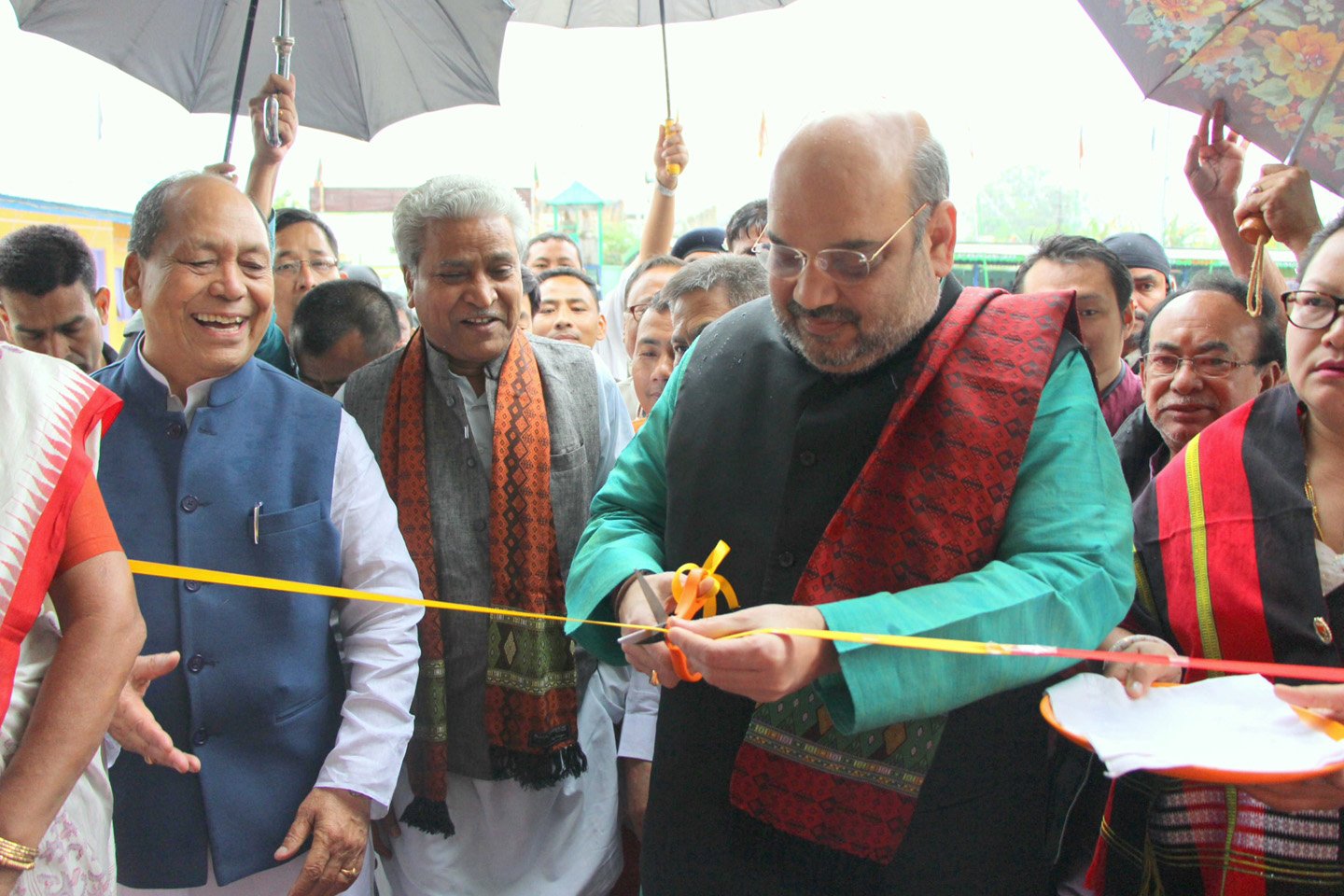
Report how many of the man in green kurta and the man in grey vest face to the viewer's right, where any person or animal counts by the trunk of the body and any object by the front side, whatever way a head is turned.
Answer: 0

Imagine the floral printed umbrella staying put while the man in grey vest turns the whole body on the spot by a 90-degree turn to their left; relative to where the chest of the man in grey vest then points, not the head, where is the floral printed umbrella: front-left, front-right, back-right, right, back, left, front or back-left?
front

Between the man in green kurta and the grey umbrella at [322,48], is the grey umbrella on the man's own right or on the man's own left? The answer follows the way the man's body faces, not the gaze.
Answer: on the man's own right

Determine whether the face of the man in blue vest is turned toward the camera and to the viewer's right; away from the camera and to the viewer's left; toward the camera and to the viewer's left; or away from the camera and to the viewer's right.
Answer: toward the camera and to the viewer's right

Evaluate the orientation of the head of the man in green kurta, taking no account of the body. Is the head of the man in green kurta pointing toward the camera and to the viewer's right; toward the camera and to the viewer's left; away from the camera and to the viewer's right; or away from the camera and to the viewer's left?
toward the camera and to the viewer's left

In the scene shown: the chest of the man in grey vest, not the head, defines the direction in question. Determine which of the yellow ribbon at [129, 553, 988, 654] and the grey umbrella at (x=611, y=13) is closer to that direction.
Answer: the yellow ribbon

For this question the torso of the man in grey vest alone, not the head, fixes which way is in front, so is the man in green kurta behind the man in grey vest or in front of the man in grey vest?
in front

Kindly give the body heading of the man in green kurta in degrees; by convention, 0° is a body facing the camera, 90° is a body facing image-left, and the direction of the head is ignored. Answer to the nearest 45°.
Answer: approximately 45°

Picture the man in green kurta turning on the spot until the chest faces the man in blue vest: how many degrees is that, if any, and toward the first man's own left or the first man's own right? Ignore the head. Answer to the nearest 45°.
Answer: approximately 45° to the first man's own right

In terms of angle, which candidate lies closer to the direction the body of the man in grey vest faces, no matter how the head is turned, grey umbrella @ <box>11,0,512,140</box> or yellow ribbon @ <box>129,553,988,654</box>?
the yellow ribbon

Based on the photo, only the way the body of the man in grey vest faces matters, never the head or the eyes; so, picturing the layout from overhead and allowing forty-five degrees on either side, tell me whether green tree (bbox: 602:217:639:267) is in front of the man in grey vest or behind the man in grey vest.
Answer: behind

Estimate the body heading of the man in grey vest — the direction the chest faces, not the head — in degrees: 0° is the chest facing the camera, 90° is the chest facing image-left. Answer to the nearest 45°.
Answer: approximately 0°

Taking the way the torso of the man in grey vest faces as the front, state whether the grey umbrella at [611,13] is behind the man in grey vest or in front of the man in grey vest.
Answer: behind

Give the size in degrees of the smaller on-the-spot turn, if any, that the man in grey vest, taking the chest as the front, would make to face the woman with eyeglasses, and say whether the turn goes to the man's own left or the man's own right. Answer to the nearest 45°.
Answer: approximately 45° to the man's own left

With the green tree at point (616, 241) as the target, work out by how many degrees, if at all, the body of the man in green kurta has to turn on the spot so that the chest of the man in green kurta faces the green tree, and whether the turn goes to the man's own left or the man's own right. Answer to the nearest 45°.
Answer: approximately 135° to the man's own right

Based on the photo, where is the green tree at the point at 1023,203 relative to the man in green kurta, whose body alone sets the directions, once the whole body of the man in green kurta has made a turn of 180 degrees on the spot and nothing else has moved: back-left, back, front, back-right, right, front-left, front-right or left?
front-left
